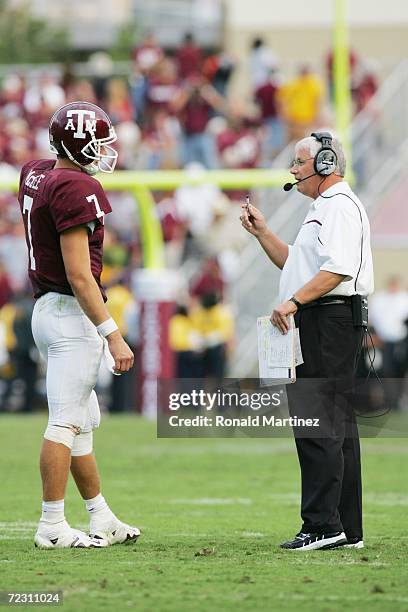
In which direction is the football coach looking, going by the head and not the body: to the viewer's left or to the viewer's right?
to the viewer's left

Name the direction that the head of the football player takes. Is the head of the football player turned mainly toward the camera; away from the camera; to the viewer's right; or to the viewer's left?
to the viewer's right

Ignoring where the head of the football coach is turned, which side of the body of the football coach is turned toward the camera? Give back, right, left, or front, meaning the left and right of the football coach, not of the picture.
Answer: left
